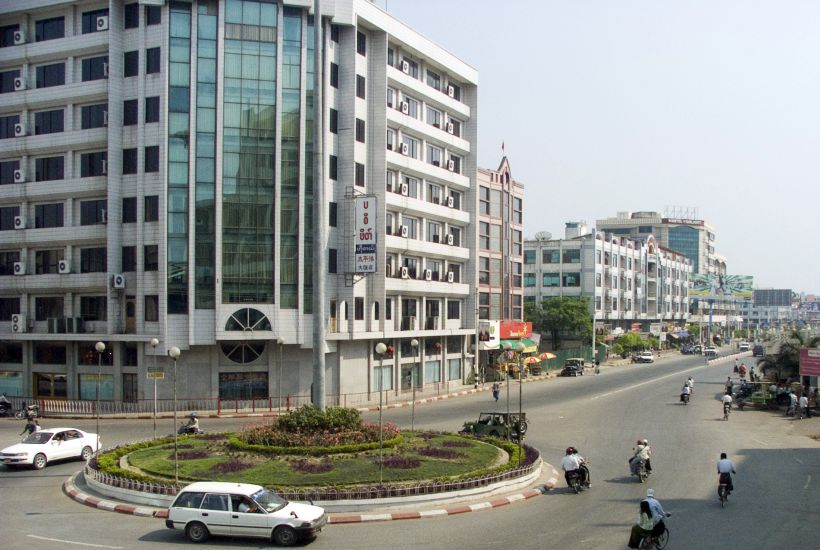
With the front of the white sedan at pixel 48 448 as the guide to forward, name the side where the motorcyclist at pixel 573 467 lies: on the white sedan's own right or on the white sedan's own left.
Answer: on the white sedan's own left

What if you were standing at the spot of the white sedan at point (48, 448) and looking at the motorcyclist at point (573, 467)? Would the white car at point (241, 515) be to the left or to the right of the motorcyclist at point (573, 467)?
right

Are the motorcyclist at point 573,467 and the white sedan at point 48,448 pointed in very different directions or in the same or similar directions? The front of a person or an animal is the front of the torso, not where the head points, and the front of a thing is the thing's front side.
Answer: very different directions

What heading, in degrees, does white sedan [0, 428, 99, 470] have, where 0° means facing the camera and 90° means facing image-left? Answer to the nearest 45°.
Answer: approximately 45°
